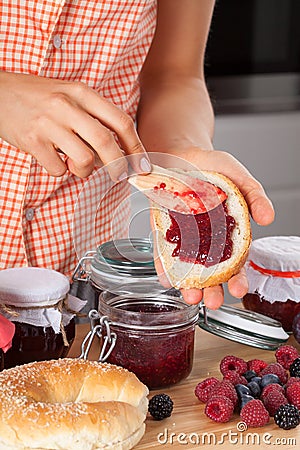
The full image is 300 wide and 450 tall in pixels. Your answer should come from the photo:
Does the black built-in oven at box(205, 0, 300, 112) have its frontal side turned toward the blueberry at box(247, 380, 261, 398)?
yes

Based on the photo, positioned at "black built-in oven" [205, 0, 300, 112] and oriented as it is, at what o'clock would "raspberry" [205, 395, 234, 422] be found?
The raspberry is roughly at 12 o'clock from the black built-in oven.

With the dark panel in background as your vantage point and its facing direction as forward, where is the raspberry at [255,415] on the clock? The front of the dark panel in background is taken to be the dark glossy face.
The raspberry is roughly at 12 o'clock from the dark panel in background.

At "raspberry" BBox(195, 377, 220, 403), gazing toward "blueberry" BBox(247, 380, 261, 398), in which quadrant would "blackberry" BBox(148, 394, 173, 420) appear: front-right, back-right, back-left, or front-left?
back-right

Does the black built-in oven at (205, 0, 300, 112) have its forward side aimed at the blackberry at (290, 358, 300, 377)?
yes

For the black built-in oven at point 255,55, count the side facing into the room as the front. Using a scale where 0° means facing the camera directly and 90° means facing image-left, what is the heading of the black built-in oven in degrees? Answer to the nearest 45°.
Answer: approximately 0°

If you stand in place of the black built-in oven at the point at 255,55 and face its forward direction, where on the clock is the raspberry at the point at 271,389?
The raspberry is roughly at 12 o'clock from the black built-in oven.

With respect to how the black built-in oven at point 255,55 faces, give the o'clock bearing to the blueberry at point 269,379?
The blueberry is roughly at 12 o'clock from the black built-in oven.
